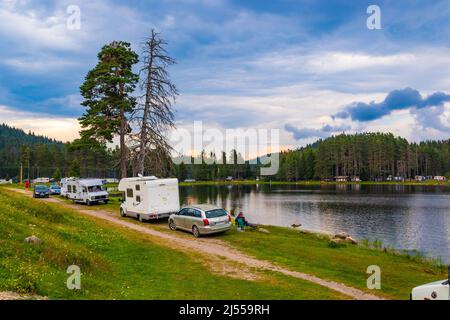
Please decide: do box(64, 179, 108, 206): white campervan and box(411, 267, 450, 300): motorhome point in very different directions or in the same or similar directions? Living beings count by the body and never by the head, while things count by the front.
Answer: very different directions

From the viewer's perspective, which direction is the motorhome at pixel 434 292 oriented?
to the viewer's left

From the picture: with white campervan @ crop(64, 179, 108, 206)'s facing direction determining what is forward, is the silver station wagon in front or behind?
in front

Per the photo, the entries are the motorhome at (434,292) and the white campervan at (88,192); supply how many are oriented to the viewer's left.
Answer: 1

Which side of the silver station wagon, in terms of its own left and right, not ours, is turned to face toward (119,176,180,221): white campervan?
front

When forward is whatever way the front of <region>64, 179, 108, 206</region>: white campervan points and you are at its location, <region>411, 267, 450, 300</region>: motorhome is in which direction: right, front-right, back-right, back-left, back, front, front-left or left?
front-right

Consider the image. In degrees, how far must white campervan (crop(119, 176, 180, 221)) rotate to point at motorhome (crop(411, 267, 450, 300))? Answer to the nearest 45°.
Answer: approximately 135° to its left

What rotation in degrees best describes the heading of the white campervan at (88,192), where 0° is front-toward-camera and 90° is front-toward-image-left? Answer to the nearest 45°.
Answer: approximately 315°
